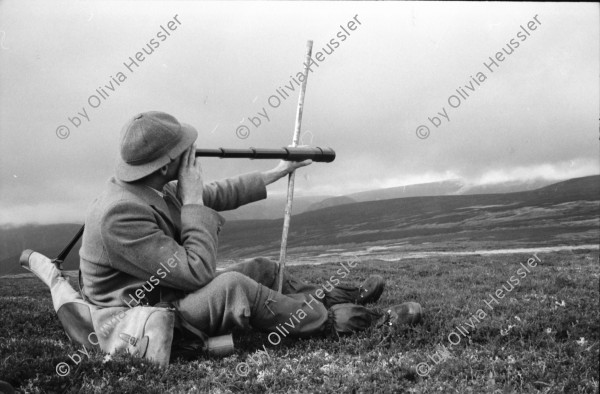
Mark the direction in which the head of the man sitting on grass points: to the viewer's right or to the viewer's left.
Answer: to the viewer's right

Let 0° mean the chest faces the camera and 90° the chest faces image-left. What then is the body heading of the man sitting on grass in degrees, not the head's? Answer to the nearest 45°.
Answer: approximately 270°
